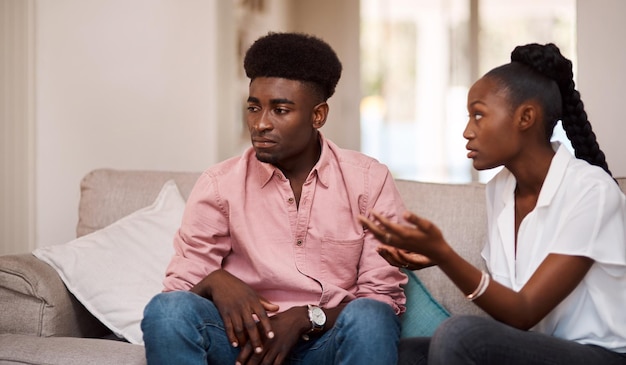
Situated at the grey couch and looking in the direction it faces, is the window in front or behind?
behind

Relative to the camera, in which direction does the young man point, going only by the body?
toward the camera

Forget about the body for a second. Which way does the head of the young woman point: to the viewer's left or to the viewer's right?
to the viewer's left

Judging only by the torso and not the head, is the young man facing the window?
no

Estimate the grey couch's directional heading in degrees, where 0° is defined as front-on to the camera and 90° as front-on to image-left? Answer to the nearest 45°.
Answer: approximately 0°
